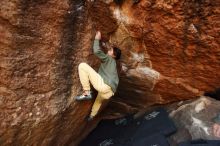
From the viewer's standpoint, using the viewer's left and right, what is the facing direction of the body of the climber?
facing to the left of the viewer

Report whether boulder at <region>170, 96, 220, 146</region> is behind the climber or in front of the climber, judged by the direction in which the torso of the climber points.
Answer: behind
